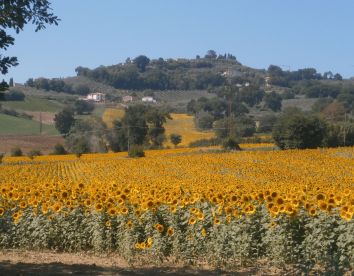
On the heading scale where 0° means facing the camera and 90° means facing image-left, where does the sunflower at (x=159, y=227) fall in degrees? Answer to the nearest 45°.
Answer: approximately 0°

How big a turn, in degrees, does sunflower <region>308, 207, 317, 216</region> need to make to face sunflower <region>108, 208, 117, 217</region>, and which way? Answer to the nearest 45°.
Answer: approximately 90° to its right

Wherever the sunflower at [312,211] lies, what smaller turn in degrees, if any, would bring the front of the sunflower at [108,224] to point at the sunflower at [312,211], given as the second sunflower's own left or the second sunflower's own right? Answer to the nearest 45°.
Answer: approximately 45° to the second sunflower's own left

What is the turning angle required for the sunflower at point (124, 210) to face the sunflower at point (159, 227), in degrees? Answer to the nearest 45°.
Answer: approximately 45° to its left

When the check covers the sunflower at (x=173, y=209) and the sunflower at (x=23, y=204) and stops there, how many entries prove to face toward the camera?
2

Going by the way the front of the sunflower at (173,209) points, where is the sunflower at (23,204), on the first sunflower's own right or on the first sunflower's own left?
on the first sunflower's own right

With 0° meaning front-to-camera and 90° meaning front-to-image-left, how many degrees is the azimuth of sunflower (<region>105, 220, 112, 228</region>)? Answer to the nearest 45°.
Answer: approximately 0°
